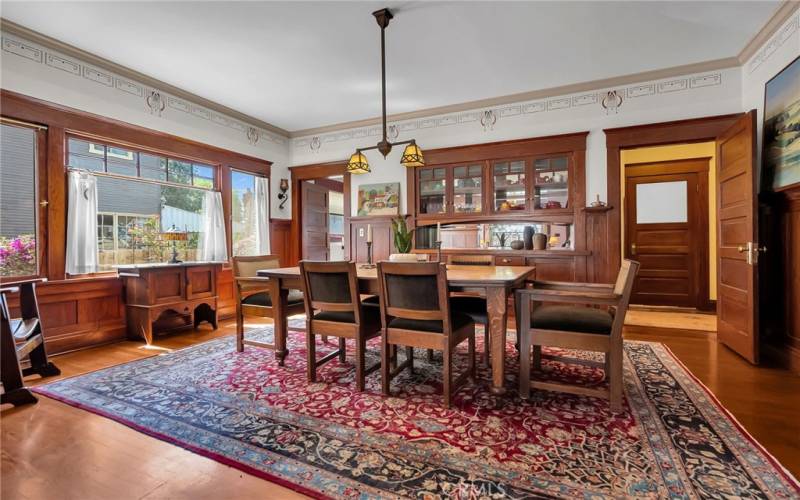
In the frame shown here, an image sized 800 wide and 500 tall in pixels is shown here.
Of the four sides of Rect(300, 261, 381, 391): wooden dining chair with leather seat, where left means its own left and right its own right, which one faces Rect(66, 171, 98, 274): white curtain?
left

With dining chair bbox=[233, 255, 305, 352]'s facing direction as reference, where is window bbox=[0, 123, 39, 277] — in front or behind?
behind

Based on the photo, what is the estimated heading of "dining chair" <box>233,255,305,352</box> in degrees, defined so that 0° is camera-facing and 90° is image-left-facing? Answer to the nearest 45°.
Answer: approximately 315°

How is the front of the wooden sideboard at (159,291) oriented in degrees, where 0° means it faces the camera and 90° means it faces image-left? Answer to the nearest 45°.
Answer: approximately 315°

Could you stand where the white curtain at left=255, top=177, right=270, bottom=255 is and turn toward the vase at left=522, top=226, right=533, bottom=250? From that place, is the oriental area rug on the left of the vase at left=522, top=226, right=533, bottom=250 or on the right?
right

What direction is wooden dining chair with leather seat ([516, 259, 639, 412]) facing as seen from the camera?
to the viewer's left

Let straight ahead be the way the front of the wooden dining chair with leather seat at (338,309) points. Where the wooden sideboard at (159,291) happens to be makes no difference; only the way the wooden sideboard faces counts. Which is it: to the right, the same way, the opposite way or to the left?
to the right

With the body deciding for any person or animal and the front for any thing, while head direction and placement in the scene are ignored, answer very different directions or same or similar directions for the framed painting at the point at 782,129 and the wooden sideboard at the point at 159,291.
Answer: very different directions

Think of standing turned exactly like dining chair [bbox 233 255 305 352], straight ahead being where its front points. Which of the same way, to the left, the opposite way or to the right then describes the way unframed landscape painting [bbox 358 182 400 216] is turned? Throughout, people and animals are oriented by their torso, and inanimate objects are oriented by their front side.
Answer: to the right

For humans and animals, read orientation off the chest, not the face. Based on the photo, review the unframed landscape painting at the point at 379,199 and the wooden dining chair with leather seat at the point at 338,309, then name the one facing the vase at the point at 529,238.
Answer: the wooden dining chair with leather seat

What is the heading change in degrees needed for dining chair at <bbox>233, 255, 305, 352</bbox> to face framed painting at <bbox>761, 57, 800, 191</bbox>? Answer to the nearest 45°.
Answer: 0° — it already faces it

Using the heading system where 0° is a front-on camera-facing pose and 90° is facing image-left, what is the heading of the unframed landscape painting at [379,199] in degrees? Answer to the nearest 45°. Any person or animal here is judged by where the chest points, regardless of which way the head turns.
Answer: approximately 45°

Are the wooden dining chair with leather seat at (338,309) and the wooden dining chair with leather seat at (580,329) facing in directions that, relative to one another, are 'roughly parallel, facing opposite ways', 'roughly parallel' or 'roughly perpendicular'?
roughly perpendicular

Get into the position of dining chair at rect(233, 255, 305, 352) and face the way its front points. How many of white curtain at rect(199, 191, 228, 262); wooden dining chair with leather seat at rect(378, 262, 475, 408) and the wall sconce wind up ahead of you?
1

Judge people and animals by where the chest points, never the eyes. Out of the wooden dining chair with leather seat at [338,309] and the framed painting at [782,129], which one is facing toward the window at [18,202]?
the framed painting

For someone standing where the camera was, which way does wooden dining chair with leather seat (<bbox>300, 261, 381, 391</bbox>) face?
facing away from the viewer and to the right of the viewer
